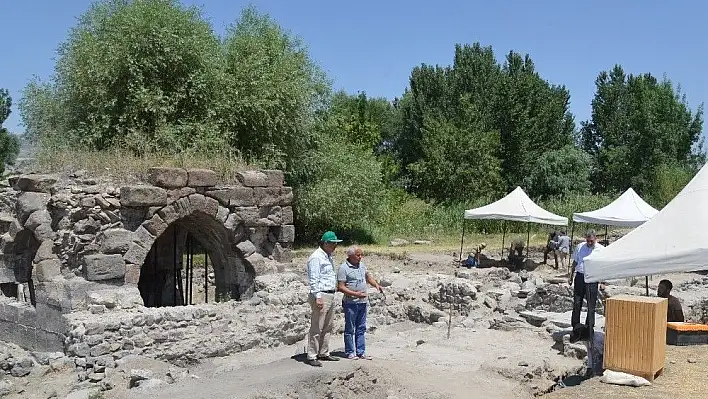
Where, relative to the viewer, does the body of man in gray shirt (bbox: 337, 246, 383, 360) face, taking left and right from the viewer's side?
facing the viewer and to the right of the viewer

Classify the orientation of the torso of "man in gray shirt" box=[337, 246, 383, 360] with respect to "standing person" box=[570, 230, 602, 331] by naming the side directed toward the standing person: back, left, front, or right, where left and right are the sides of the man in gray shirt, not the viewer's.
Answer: left

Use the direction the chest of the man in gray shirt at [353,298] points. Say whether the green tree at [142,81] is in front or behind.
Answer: behind

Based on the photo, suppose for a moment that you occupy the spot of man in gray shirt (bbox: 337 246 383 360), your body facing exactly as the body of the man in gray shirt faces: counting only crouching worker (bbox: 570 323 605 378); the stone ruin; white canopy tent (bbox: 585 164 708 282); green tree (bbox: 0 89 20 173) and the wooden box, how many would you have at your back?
2

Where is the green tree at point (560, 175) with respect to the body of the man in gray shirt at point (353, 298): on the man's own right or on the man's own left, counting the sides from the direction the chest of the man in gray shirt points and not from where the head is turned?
on the man's own left

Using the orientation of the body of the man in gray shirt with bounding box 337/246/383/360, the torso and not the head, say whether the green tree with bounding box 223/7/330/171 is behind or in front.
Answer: behind
